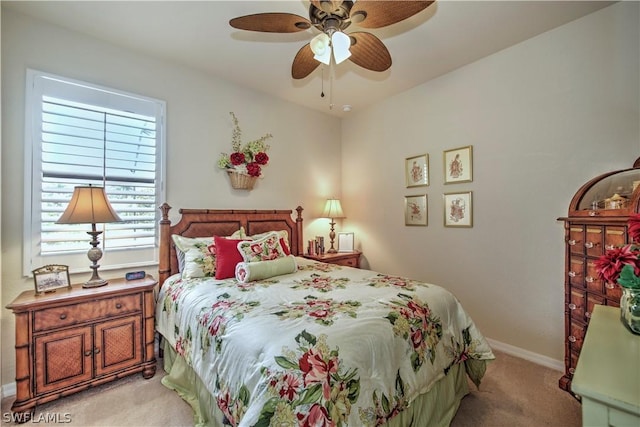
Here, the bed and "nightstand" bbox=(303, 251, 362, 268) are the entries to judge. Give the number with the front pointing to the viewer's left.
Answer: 0

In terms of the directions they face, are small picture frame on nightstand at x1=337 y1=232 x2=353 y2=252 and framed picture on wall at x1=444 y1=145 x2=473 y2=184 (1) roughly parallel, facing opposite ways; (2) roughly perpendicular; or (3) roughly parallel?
roughly perpendicular

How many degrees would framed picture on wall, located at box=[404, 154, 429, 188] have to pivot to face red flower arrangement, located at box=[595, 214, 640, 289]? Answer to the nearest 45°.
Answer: approximately 45° to its left

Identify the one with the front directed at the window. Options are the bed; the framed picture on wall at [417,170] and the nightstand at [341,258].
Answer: the framed picture on wall

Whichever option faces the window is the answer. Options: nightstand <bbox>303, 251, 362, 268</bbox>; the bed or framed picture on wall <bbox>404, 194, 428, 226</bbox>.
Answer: the framed picture on wall

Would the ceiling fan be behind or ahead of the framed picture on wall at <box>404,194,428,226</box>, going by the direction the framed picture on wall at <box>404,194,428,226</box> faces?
ahead

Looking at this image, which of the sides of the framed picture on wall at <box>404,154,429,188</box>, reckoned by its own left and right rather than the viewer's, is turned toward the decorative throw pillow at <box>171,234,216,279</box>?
front

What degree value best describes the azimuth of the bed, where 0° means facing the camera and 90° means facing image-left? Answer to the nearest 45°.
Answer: approximately 315°

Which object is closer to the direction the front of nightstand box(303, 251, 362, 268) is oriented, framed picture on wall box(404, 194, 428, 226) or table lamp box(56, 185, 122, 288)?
the framed picture on wall

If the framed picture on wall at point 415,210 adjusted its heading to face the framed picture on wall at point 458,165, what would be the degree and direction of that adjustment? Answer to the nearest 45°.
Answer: approximately 90° to its left

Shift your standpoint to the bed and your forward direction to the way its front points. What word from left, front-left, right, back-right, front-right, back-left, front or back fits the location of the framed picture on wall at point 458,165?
left

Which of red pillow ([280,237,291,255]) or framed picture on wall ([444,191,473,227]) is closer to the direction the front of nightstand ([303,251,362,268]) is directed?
the framed picture on wall

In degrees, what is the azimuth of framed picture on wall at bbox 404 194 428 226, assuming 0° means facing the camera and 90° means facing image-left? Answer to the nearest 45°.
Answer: approximately 45°

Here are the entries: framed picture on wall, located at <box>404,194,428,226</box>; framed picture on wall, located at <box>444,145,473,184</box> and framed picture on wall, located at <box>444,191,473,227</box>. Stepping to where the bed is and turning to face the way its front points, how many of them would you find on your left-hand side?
3

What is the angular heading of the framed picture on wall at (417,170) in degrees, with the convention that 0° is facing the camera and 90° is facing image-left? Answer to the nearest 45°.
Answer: approximately 45°

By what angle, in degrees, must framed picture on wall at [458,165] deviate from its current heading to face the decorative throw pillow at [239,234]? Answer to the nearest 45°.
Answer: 0° — it already faces it

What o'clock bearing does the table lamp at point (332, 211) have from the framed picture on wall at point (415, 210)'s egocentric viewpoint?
The table lamp is roughly at 2 o'clock from the framed picture on wall.

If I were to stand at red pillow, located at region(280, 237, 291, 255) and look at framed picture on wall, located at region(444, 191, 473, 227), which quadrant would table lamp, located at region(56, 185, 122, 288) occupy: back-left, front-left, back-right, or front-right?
back-right
